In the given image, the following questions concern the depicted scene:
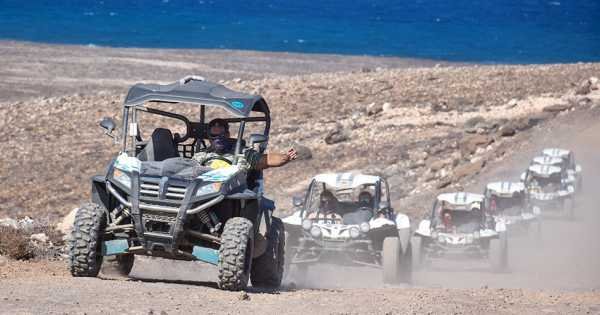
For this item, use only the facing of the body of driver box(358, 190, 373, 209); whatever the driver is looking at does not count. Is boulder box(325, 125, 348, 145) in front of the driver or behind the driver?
behind

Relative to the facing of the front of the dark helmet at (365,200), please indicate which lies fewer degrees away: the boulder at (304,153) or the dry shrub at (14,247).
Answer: the dry shrub

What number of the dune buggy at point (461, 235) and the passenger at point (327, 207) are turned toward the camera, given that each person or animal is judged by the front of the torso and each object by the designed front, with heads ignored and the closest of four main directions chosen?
2

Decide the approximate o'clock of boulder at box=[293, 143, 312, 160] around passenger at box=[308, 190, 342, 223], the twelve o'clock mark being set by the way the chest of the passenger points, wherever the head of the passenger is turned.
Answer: The boulder is roughly at 6 o'clock from the passenger.

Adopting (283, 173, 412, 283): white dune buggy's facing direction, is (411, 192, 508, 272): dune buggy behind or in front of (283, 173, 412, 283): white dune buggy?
behind

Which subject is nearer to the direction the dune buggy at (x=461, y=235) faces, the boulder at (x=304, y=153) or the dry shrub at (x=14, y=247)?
the dry shrub

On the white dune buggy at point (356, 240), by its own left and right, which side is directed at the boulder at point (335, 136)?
back

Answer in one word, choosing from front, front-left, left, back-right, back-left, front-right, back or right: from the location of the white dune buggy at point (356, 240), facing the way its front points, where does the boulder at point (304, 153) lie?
back

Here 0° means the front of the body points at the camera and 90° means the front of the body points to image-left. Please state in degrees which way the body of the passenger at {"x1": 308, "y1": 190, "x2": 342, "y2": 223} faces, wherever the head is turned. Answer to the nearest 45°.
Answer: approximately 0°
